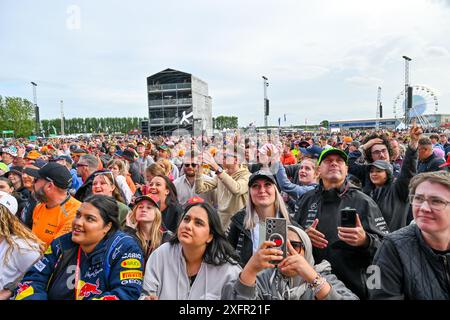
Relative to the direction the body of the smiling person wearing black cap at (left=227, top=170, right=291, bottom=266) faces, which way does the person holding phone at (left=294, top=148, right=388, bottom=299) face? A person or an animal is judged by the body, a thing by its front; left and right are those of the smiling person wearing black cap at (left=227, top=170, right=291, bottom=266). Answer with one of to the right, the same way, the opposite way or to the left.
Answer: the same way

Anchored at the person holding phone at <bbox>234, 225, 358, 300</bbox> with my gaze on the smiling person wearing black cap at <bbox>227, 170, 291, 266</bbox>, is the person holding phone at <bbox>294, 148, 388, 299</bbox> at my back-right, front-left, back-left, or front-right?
front-right

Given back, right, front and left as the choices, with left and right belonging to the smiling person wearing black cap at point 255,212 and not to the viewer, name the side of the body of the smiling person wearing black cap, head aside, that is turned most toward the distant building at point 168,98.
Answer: back

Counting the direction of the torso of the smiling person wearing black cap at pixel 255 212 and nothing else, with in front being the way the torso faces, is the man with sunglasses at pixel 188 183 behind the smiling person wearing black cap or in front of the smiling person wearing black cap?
behind

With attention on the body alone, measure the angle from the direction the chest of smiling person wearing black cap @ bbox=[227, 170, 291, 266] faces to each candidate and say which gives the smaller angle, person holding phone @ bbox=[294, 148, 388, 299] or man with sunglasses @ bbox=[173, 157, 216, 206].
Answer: the person holding phone

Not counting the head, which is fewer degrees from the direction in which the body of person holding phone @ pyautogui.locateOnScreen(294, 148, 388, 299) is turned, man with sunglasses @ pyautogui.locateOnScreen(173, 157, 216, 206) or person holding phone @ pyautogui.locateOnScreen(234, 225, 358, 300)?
the person holding phone

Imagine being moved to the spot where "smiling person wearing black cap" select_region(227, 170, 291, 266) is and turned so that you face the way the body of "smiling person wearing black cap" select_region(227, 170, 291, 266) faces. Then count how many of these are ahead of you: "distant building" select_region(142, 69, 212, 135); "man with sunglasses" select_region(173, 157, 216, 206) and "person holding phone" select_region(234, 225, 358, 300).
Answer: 1

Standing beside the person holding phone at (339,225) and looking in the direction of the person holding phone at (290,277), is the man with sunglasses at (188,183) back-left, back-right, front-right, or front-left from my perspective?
back-right

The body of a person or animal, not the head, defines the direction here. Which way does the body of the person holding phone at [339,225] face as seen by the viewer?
toward the camera

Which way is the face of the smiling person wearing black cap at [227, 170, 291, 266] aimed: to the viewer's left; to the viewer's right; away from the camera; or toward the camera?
toward the camera

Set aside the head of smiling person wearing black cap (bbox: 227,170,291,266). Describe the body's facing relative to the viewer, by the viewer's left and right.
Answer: facing the viewer

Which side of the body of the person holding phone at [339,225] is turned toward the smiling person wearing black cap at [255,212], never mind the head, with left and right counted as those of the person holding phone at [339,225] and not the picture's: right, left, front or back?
right

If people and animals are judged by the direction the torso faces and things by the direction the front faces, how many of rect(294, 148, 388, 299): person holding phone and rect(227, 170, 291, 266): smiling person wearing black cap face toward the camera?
2

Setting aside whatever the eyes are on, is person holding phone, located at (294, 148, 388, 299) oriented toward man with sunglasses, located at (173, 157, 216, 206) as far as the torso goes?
no

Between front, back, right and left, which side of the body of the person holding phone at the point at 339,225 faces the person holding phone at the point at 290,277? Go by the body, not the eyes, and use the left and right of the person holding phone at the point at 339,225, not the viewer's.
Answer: front

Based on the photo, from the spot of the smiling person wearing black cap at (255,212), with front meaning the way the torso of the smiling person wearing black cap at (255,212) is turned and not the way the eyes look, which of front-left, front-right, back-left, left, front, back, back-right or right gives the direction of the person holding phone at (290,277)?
front

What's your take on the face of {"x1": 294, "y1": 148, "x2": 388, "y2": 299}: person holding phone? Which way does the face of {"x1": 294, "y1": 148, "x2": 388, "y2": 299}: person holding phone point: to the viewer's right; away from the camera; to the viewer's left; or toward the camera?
toward the camera
